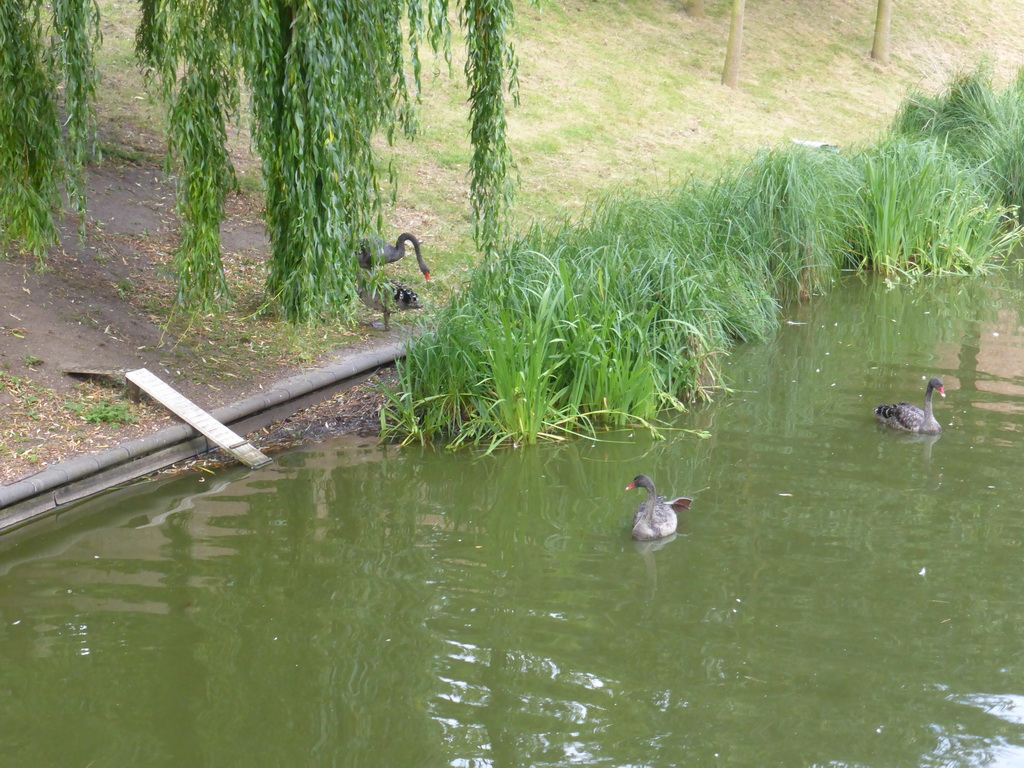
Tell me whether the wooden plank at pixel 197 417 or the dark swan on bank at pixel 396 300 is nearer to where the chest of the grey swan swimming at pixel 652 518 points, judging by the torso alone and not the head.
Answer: the wooden plank

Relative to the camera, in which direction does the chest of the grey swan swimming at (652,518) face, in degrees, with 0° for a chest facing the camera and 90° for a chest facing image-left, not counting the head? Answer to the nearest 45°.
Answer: approximately 45°

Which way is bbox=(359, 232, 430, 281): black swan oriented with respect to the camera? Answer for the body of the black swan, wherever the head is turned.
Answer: to the viewer's right

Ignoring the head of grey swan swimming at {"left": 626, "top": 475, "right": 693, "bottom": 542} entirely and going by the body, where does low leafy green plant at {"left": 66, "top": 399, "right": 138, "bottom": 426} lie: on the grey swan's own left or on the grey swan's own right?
on the grey swan's own right

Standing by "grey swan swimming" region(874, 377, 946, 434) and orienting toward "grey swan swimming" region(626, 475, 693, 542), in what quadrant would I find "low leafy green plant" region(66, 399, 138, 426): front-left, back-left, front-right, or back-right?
front-right

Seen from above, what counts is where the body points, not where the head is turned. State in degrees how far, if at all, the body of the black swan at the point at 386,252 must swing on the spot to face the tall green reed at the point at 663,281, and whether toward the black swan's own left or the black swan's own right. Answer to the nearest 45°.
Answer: approximately 45° to the black swan's own right
